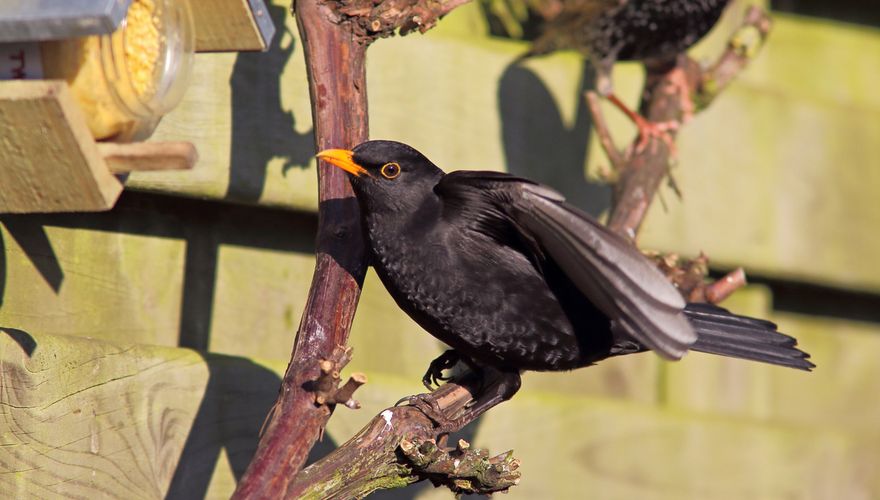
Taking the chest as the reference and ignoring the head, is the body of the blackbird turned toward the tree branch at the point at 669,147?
no

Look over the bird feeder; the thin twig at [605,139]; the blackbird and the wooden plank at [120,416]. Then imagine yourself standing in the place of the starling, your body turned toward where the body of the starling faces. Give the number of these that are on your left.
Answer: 0

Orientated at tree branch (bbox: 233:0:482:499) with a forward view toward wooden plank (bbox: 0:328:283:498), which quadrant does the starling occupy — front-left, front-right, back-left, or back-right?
back-right

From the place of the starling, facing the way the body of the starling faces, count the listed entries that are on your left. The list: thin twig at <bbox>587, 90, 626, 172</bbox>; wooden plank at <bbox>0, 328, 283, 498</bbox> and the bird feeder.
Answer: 0

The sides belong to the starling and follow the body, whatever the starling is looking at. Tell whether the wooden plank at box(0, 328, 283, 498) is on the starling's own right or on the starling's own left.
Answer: on the starling's own right

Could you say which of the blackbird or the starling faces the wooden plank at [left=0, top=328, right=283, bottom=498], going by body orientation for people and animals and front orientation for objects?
the blackbird

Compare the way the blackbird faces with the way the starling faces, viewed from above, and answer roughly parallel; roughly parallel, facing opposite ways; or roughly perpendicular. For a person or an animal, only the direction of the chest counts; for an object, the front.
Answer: roughly parallel, facing opposite ways

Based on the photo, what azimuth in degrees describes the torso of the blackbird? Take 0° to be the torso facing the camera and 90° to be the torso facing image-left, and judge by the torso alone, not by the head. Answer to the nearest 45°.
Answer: approximately 90°

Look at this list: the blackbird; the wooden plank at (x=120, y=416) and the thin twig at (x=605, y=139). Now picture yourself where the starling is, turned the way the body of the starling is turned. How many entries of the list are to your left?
0

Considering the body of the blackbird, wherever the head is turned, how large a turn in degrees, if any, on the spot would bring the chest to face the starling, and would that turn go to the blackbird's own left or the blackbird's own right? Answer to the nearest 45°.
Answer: approximately 90° to the blackbird's own right

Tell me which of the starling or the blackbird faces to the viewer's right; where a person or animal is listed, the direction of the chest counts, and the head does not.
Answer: the starling

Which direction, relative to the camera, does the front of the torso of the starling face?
to the viewer's right

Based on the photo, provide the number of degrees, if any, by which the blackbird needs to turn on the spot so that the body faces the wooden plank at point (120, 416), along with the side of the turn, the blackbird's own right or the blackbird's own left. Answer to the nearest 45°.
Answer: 0° — it already faces it

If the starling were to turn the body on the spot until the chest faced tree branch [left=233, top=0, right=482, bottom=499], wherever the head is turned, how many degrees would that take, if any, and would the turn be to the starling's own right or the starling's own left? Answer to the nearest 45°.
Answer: approximately 135° to the starling's own right
